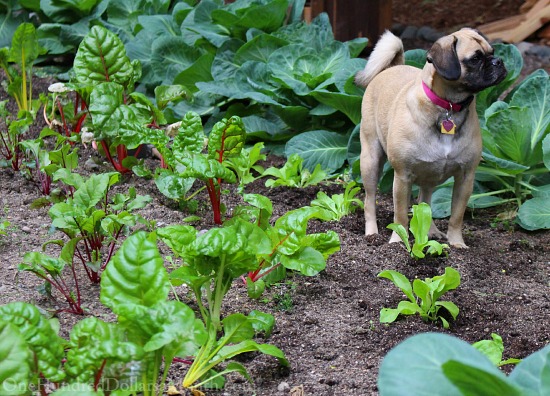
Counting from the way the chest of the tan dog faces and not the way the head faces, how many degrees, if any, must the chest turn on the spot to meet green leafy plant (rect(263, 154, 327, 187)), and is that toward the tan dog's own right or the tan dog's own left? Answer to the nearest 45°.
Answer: approximately 180°

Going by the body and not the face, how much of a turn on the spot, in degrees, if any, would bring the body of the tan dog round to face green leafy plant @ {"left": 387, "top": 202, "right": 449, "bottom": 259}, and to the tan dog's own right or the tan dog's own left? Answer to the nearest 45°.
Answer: approximately 45° to the tan dog's own right

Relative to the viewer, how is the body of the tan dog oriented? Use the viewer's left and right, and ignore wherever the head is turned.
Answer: facing the viewer and to the right of the viewer

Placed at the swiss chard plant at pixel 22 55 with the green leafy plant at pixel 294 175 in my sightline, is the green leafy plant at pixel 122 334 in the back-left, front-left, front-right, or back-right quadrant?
front-right

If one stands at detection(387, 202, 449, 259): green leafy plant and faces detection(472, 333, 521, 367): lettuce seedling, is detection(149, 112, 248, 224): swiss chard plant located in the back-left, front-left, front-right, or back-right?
back-right

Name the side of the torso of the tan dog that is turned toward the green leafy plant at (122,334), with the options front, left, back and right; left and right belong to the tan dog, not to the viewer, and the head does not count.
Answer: right

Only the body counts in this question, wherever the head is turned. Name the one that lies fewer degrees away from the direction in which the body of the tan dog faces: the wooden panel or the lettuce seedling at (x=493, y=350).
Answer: the lettuce seedling

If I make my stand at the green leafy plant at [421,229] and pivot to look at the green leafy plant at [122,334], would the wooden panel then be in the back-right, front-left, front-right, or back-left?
back-right

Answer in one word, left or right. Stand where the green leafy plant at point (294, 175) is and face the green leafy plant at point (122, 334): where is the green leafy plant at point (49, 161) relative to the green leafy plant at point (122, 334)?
right

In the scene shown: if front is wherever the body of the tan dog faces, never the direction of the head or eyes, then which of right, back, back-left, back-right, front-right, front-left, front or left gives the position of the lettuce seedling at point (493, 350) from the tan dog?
front-right

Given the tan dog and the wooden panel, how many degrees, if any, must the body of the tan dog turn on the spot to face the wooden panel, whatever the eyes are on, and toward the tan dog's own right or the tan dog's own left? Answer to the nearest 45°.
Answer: approximately 135° to the tan dog's own left

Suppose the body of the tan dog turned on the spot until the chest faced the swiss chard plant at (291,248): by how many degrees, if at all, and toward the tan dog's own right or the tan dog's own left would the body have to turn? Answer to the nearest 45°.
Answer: approximately 90° to the tan dog's own right

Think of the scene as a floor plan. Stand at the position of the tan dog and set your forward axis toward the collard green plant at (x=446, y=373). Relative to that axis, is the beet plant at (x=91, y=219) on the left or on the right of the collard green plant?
right

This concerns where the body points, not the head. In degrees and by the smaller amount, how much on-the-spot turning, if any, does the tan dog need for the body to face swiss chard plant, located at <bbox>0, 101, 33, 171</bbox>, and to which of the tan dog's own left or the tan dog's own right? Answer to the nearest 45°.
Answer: approximately 135° to the tan dog's own right
